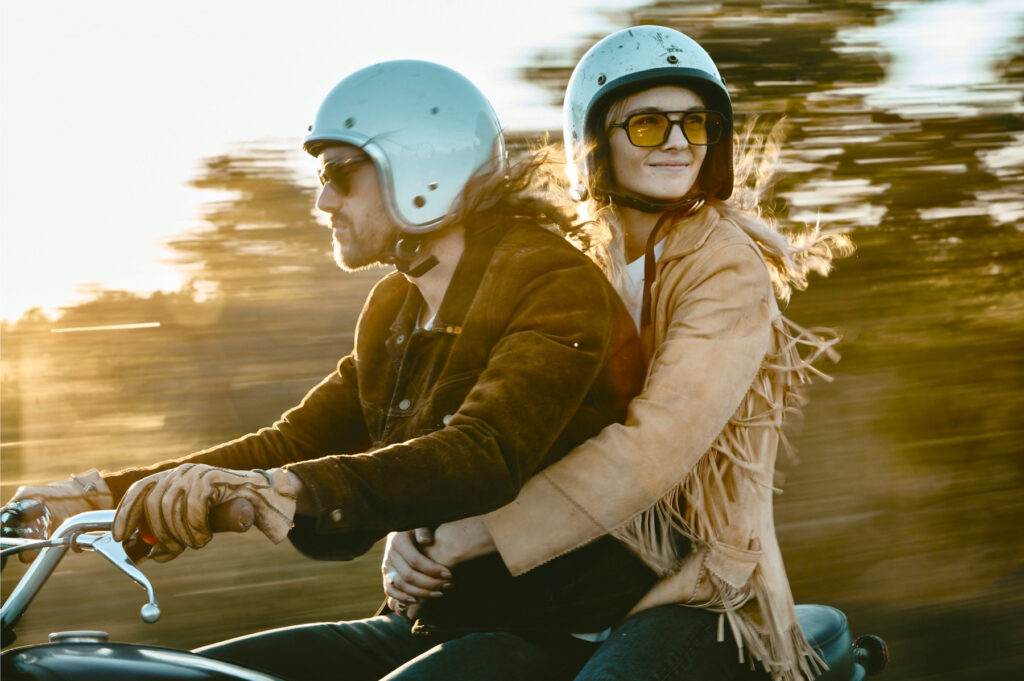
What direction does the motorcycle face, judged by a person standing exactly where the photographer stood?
facing to the left of the viewer

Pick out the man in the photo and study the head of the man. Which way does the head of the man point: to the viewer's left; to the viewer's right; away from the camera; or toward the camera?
to the viewer's left
